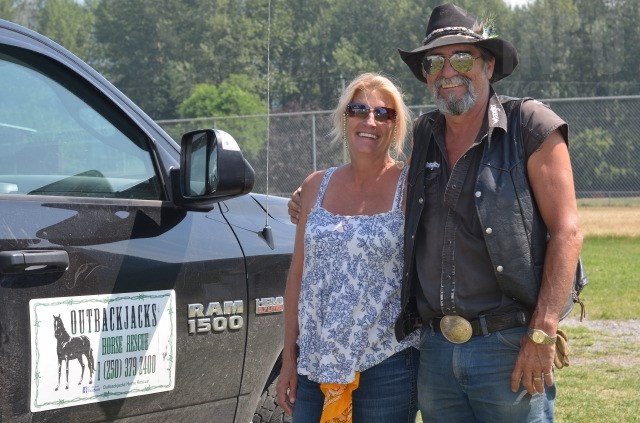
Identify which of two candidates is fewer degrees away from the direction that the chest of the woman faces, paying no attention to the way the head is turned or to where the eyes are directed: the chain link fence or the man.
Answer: the man

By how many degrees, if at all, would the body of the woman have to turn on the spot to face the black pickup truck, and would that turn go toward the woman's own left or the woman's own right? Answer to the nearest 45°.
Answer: approximately 90° to the woman's own right

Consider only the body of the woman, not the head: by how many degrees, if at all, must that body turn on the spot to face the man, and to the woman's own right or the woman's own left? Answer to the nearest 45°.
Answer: approximately 45° to the woman's own left

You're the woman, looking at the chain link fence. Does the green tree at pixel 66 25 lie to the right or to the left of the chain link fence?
left

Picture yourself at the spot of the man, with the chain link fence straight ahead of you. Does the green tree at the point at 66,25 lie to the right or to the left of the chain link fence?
left

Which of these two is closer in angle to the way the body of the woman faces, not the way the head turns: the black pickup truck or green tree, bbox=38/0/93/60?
the black pickup truck

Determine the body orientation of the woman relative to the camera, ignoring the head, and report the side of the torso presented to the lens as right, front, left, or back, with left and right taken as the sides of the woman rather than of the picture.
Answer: front

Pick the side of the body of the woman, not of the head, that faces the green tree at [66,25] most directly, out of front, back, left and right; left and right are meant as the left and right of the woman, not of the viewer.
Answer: back

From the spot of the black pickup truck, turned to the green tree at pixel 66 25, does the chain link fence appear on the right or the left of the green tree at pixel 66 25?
right

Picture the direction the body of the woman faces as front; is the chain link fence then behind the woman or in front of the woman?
behind

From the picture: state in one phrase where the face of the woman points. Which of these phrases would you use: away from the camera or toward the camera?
toward the camera

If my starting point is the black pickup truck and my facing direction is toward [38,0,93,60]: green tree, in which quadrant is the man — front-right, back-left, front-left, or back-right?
back-right
